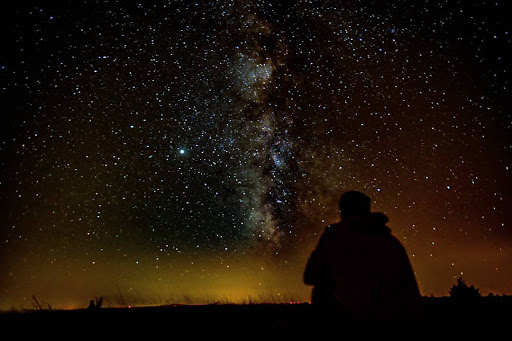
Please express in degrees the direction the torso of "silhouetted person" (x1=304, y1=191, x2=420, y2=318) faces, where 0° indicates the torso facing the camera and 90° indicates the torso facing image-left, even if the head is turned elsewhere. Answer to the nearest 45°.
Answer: approximately 135°
